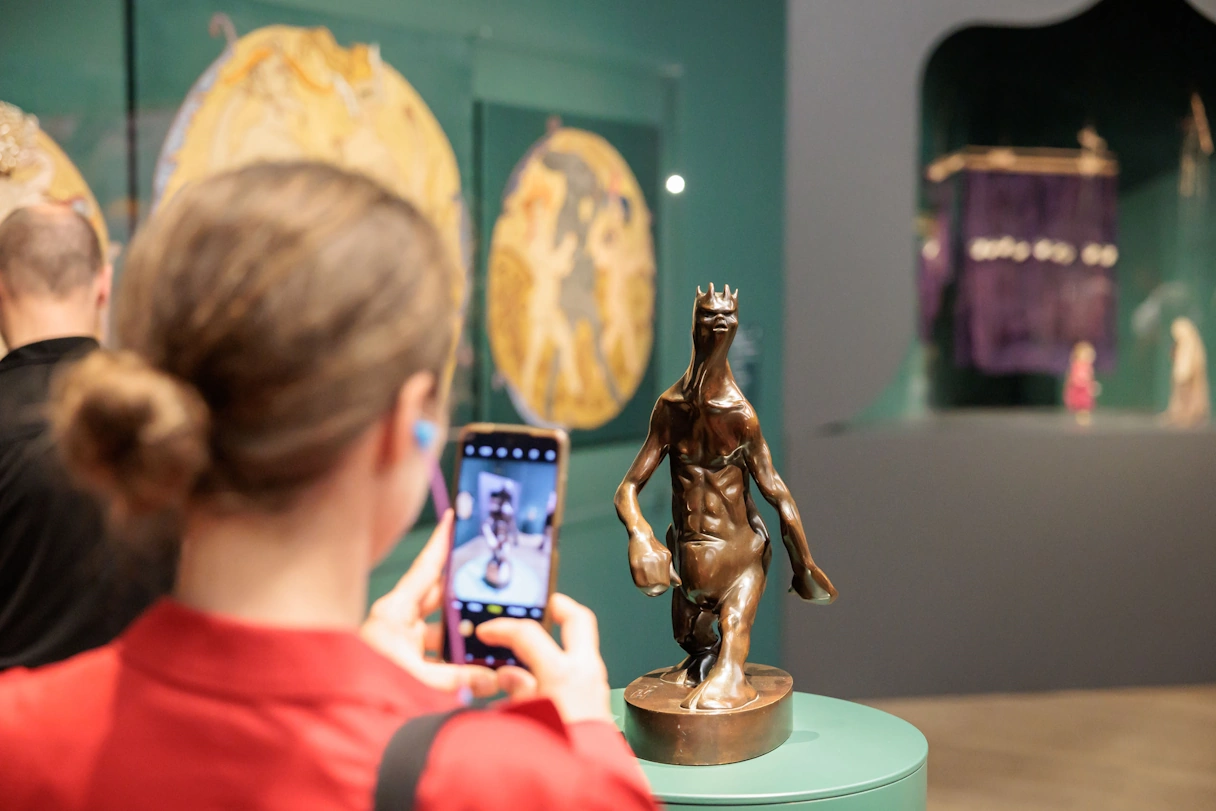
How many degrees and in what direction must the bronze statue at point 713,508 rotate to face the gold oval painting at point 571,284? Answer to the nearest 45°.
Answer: approximately 180°

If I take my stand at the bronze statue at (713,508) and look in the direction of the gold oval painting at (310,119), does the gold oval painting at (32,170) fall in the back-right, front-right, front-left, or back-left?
front-left

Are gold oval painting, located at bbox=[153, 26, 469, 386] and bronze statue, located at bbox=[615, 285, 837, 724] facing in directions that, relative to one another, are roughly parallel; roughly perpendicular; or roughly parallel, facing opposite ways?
roughly parallel

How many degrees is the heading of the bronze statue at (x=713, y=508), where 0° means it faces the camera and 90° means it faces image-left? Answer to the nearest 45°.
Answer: approximately 0°

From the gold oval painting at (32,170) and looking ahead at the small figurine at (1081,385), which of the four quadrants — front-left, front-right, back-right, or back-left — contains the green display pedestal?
front-right

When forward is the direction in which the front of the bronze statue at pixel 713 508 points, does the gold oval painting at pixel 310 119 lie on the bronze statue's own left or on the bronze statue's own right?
on the bronze statue's own right

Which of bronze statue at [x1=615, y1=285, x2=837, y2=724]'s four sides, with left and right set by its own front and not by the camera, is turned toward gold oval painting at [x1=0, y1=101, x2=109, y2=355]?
right

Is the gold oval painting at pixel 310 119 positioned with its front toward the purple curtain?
no

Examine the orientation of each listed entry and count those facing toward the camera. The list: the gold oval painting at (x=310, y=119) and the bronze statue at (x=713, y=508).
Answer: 2

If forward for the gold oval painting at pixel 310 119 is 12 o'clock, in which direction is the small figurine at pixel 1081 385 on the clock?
The small figurine is roughly at 8 o'clock from the gold oval painting.

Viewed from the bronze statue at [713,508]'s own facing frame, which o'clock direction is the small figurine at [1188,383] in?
The small figurine is roughly at 7 o'clock from the bronze statue.

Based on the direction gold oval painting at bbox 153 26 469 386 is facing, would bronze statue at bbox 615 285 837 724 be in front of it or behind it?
in front

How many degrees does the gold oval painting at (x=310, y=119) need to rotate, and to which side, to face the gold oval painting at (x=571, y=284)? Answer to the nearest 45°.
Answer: approximately 135° to its left

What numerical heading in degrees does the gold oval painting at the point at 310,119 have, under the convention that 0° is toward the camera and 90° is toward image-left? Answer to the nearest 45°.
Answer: approximately 0°
